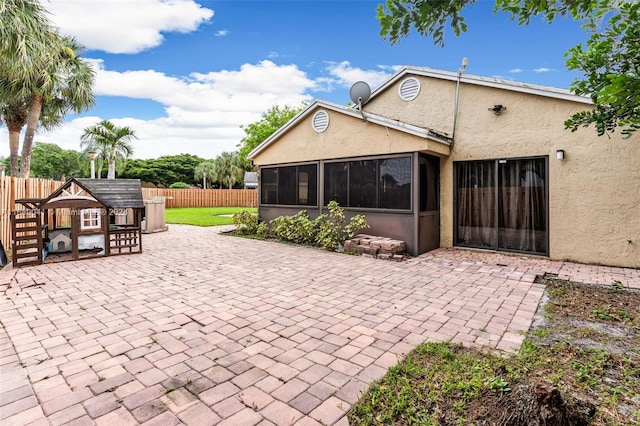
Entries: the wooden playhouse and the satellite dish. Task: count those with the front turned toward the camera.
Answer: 2

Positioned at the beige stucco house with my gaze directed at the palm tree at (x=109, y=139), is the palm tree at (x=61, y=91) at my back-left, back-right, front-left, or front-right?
front-left

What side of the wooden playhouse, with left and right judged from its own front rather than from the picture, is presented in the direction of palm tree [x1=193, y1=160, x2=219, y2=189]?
back

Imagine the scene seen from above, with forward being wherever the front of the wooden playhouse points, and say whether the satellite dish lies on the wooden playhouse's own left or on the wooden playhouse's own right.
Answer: on the wooden playhouse's own left

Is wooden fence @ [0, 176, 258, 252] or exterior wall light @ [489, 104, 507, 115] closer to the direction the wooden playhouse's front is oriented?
the exterior wall light

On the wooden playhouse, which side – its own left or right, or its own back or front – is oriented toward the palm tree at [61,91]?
back

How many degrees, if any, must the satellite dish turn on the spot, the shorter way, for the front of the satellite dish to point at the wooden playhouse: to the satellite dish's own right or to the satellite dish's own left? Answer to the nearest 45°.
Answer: approximately 45° to the satellite dish's own right

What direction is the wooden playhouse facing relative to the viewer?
toward the camera

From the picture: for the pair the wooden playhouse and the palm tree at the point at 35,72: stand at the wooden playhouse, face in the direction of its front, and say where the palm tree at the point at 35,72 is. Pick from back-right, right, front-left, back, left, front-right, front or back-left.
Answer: back
